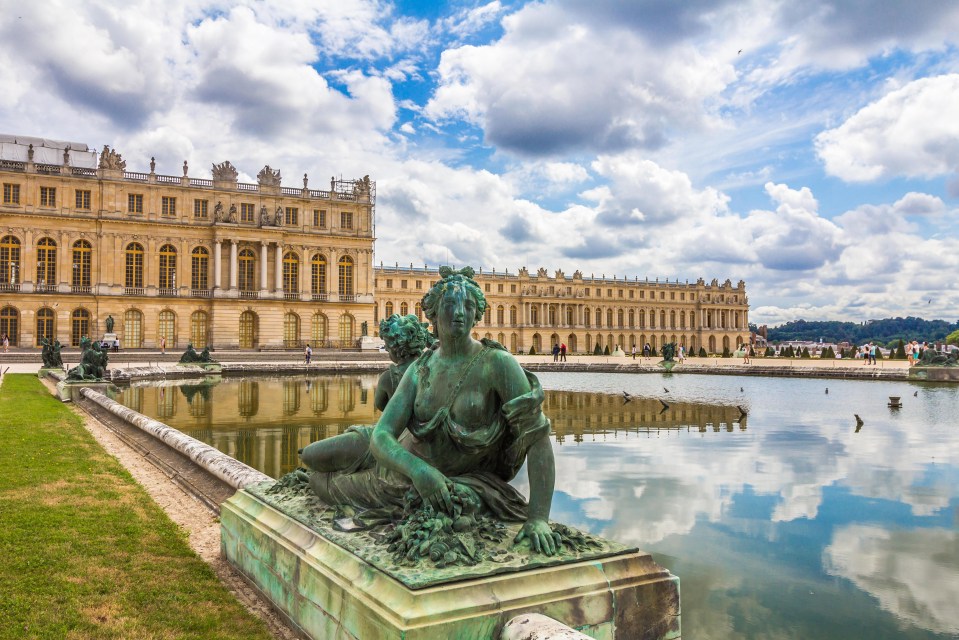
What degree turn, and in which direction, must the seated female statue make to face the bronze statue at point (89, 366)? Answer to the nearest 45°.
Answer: approximately 135° to its right

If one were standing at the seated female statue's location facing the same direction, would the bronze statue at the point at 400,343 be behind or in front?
behind

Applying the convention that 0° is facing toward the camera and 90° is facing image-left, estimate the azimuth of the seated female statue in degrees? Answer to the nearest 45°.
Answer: approximately 0°
